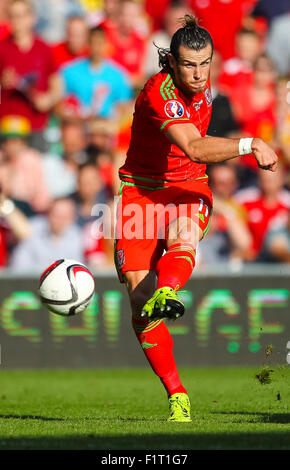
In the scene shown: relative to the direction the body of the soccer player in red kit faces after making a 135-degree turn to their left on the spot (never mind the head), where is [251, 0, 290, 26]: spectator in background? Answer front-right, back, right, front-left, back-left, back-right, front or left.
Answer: front

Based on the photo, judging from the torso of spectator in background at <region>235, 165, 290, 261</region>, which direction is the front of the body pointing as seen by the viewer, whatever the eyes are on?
toward the camera

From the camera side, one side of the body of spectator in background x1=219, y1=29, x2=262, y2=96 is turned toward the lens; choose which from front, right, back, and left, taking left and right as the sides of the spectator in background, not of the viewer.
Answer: front

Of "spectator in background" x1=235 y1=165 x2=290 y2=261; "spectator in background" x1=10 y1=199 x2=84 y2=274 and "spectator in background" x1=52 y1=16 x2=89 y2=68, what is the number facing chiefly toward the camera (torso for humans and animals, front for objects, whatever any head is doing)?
3

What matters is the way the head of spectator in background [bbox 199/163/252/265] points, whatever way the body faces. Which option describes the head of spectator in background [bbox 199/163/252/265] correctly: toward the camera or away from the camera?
toward the camera

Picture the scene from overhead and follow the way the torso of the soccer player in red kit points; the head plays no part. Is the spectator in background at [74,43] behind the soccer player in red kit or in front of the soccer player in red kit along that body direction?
behind

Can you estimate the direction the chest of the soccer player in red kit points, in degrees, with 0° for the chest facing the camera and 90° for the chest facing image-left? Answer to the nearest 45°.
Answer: approximately 315°

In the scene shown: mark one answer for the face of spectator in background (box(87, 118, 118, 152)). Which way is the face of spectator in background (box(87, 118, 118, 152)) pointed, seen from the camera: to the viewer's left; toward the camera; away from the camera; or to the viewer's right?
toward the camera

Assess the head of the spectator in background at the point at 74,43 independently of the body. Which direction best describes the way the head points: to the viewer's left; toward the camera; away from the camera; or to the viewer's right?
toward the camera

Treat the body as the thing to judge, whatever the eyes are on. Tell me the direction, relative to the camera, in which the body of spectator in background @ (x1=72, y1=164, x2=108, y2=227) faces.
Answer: toward the camera

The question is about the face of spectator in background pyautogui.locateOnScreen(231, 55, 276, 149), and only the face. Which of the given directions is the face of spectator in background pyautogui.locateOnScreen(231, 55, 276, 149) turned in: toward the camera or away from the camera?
toward the camera

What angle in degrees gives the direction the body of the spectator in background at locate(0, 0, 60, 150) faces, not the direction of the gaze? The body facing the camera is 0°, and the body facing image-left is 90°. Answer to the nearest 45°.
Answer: approximately 0°

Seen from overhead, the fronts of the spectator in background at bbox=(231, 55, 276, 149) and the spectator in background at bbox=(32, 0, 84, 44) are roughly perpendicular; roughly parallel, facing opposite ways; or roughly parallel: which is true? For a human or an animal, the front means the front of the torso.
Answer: roughly parallel

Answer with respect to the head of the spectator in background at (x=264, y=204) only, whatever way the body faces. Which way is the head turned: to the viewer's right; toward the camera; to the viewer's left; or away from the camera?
toward the camera

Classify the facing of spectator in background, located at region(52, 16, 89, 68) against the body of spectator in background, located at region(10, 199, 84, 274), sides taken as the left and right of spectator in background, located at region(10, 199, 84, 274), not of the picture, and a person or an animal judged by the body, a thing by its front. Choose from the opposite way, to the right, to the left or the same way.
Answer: the same way

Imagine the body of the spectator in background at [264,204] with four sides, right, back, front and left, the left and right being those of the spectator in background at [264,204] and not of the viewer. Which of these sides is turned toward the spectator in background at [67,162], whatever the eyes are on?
right

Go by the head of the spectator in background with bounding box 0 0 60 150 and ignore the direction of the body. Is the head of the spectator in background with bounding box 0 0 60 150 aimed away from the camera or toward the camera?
toward the camera
